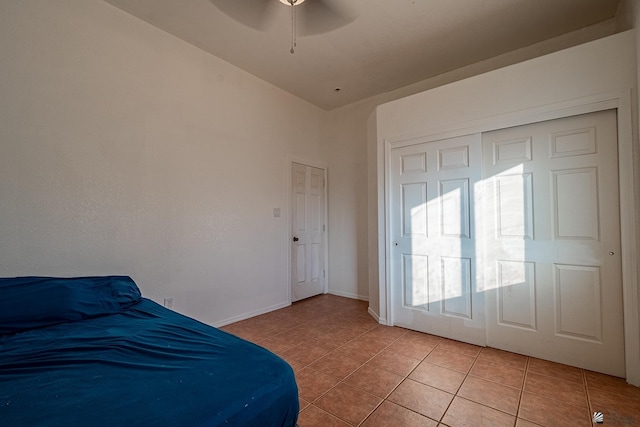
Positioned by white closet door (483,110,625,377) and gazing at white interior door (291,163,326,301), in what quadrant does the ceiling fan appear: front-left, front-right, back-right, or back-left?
front-left

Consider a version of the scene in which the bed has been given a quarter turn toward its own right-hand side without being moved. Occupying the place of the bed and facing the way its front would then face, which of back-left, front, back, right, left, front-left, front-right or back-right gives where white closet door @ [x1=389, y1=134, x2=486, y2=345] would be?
back-left

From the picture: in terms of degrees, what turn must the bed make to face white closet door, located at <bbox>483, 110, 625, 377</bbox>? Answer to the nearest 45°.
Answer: approximately 45° to its left

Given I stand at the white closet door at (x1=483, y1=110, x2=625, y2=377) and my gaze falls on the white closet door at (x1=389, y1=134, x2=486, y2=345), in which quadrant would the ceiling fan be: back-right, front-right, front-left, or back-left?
front-left

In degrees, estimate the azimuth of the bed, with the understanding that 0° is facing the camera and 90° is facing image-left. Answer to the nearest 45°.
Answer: approximately 315°

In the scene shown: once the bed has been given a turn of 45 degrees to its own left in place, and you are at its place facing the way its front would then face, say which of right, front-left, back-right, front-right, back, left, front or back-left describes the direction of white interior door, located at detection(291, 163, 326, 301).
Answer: front-left
